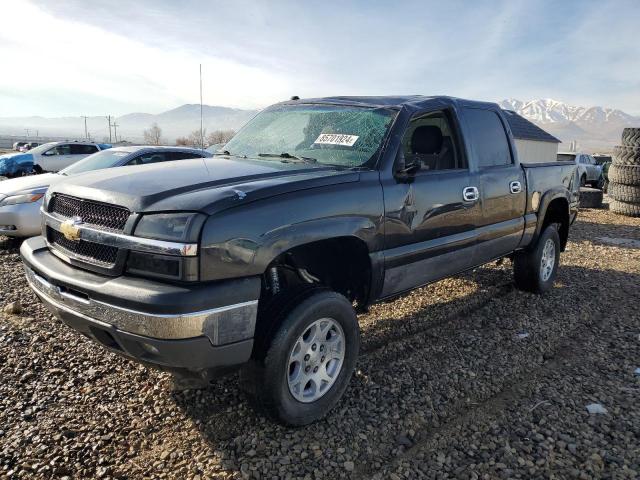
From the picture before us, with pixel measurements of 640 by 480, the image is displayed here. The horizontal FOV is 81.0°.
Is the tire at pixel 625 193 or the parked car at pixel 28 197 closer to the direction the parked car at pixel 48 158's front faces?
the parked car

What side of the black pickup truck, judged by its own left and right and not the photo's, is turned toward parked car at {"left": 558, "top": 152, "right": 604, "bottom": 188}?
back

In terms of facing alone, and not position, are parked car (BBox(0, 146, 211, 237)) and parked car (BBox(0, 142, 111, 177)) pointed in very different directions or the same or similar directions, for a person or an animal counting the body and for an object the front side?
same or similar directions

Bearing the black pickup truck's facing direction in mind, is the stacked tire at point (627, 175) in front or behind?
behind

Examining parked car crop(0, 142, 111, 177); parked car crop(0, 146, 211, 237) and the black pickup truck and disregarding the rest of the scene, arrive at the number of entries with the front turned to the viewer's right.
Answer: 0

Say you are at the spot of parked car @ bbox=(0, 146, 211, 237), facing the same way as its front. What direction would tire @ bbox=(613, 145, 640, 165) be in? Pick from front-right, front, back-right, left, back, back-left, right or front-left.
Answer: back-left

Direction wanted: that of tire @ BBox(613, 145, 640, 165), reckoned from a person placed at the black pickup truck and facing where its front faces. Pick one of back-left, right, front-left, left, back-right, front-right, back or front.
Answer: back

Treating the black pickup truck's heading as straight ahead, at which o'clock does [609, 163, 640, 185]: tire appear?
The tire is roughly at 6 o'clock from the black pickup truck.

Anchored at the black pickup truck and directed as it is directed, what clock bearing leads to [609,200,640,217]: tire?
The tire is roughly at 6 o'clock from the black pickup truck.

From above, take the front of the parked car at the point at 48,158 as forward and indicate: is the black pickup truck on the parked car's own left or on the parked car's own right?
on the parked car's own left

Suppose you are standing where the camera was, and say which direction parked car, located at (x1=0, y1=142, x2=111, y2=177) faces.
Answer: facing the viewer and to the left of the viewer

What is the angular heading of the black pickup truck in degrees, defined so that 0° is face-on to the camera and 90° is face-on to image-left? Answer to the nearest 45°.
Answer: approximately 45°

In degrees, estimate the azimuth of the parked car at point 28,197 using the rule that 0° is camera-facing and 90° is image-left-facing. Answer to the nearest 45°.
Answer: approximately 45°
